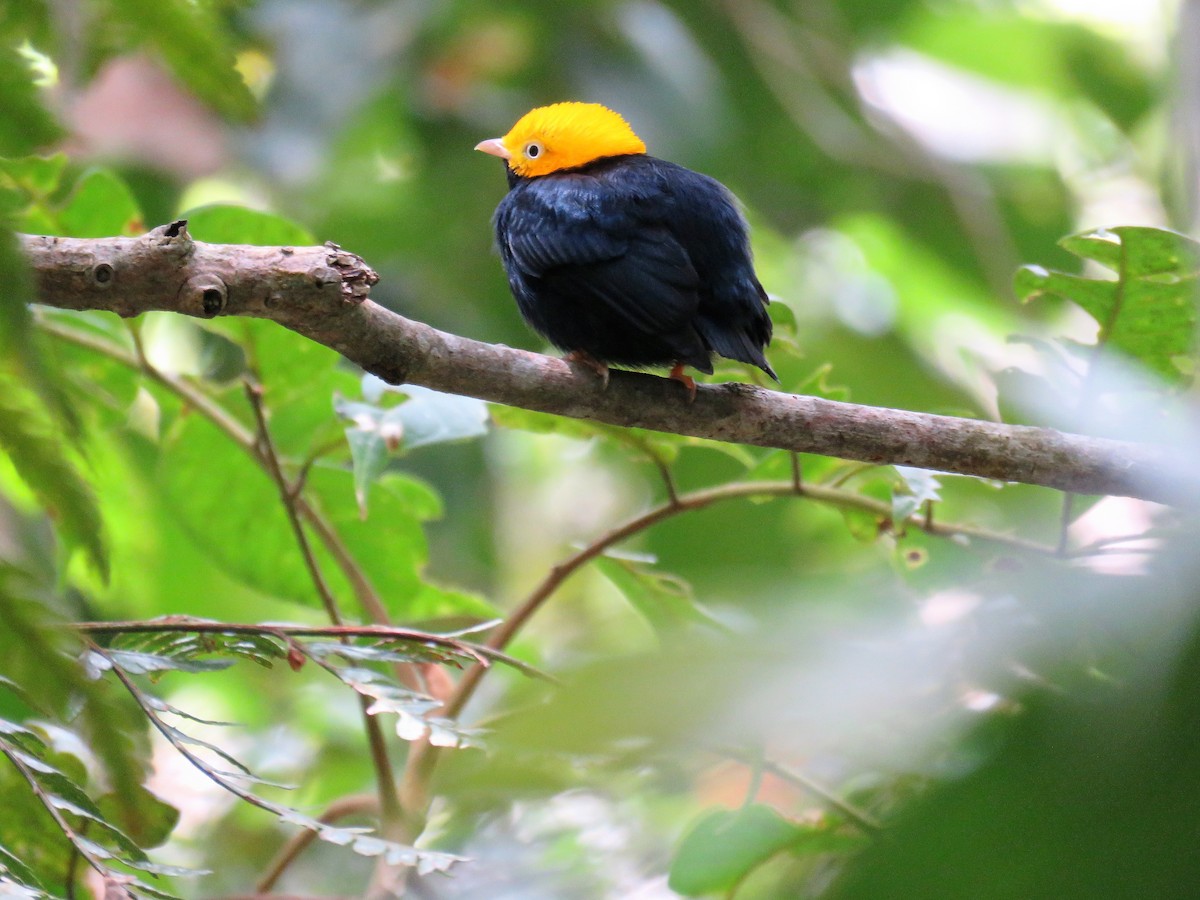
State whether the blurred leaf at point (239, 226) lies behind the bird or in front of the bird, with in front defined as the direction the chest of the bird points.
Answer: in front

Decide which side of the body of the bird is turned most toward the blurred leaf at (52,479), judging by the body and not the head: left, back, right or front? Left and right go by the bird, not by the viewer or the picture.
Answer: left

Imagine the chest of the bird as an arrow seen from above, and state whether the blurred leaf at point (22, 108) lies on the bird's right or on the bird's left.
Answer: on the bird's left

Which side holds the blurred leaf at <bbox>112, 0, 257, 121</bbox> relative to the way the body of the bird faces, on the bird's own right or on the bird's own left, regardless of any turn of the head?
on the bird's own left

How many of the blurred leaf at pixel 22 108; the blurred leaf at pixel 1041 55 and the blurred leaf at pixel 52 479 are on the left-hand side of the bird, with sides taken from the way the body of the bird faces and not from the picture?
2
